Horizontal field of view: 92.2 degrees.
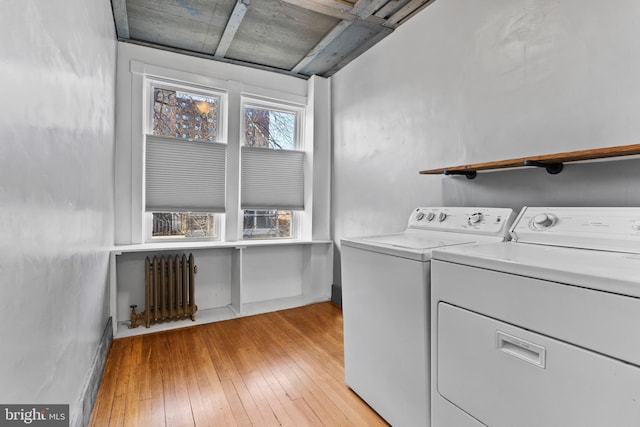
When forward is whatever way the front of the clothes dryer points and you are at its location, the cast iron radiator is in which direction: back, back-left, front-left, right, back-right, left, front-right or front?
front-right

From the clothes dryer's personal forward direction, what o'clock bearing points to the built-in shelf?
The built-in shelf is roughly at 2 o'clock from the clothes dryer.

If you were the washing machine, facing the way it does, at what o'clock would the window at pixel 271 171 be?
The window is roughly at 3 o'clock from the washing machine.

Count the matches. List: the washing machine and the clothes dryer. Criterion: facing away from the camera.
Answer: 0

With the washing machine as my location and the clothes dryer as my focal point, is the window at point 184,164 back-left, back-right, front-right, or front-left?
back-right

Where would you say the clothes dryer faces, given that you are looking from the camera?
facing the viewer and to the left of the viewer

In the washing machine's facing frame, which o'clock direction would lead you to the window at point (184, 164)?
The window is roughly at 2 o'clock from the washing machine.
